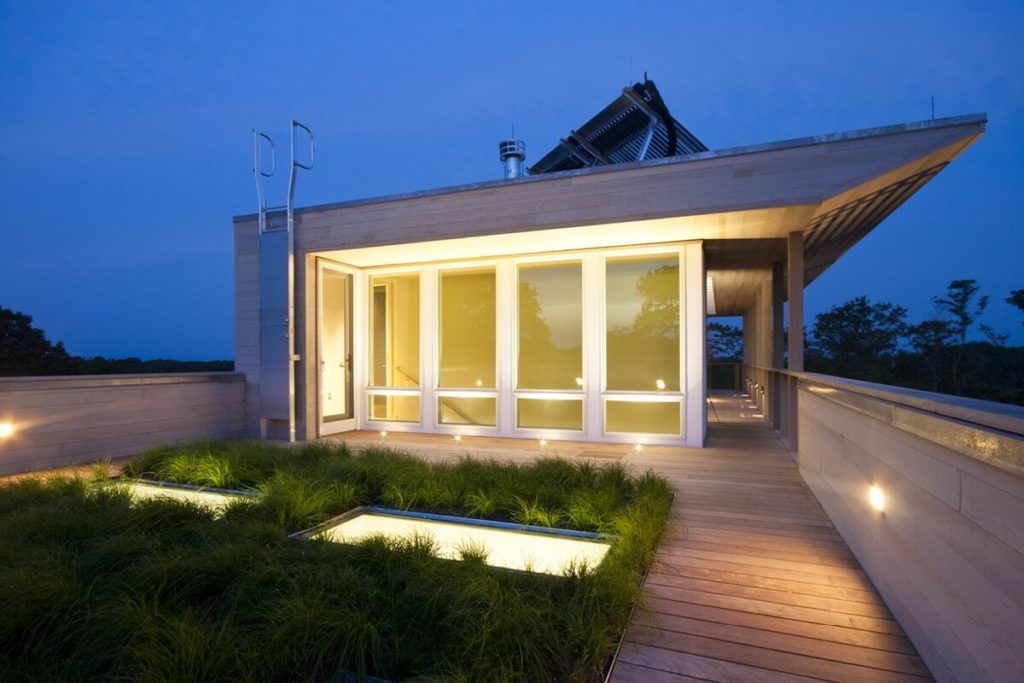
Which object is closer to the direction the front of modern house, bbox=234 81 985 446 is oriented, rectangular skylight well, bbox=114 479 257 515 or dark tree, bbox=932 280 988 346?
the rectangular skylight well

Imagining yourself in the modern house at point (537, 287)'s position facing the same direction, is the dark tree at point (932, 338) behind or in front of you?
behind

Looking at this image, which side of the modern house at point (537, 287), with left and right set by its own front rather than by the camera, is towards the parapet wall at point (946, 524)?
front

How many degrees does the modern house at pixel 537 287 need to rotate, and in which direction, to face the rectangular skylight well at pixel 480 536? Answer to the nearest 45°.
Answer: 0° — it already faces it

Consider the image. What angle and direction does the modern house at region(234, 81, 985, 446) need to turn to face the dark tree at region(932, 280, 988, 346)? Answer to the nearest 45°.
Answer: approximately 135° to its left

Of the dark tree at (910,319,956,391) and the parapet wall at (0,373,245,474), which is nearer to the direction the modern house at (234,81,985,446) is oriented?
the parapet wall

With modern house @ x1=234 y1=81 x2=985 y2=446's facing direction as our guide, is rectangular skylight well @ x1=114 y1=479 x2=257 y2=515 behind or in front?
in front

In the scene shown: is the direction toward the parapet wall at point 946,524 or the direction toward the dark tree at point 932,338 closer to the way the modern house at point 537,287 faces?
the parapet wall

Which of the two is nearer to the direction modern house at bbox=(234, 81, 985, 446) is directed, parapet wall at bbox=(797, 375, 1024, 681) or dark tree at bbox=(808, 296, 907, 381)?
the parapet wall

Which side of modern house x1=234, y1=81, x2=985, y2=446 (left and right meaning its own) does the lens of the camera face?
front
